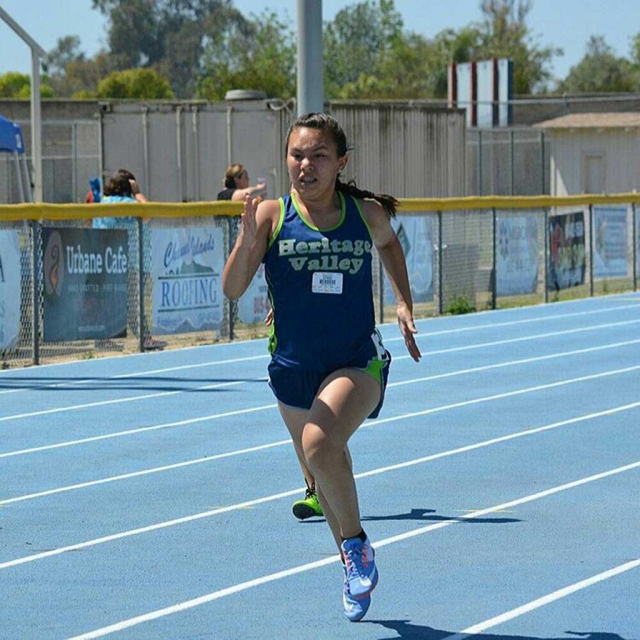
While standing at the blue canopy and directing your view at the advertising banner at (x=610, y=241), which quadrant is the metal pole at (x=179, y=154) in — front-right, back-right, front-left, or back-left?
front-left

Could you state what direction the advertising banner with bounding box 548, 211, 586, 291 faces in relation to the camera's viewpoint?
facing the viewer and to the right of the viewer

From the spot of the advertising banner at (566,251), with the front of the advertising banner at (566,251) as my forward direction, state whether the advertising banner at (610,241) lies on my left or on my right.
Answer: on my left

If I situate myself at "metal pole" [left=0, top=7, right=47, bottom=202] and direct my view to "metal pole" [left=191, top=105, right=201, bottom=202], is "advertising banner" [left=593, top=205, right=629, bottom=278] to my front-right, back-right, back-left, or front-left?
front-right

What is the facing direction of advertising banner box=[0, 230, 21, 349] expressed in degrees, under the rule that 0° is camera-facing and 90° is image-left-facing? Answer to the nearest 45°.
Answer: approximately 315°

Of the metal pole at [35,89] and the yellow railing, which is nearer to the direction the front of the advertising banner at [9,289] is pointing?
the yellow railing

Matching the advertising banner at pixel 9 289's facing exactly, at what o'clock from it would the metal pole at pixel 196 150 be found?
The metal pole is roughly at 8 o'clock from the advertising banner.
